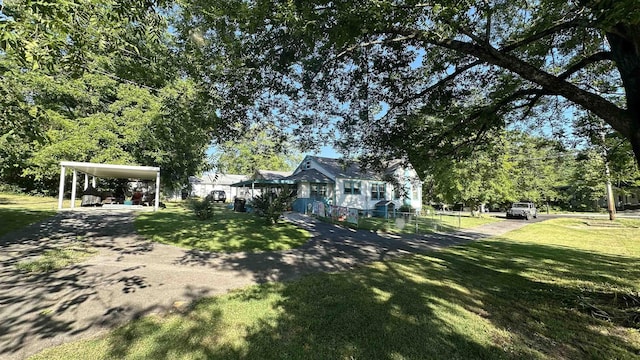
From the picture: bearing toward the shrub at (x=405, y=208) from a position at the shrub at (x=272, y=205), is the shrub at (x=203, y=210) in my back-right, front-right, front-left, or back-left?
back-left

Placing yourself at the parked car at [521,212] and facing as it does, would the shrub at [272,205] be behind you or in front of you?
in front

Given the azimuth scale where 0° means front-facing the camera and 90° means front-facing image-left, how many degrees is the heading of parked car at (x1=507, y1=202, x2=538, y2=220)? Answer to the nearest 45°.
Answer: approximately 45°

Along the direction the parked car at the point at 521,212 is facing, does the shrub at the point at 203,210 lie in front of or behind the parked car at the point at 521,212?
in front
